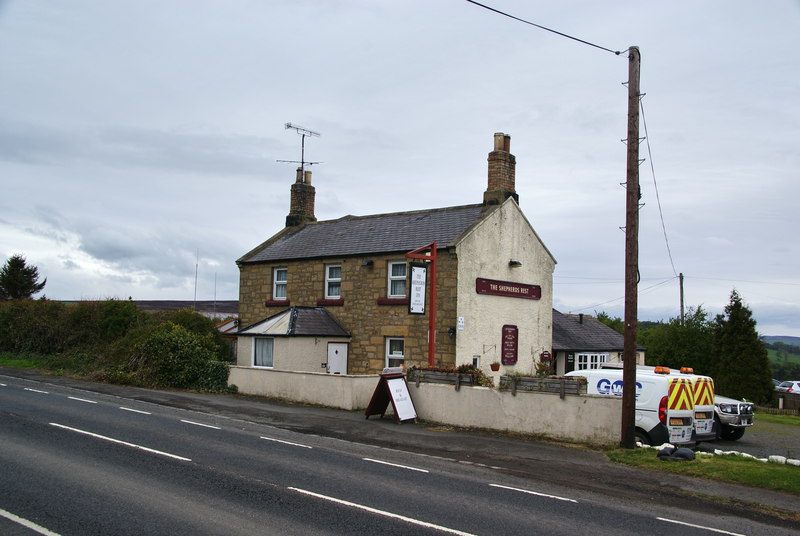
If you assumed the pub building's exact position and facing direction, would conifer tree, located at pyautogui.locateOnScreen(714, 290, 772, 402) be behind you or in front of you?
behind

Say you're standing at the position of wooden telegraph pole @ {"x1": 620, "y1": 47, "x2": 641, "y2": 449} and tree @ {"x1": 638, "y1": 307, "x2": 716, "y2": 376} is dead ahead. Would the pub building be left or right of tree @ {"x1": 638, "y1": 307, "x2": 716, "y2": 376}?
left

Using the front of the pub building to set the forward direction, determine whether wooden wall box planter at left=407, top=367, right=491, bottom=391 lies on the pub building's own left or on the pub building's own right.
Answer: on the pub building's own left

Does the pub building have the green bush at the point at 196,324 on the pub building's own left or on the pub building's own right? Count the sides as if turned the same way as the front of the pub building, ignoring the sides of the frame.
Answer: on the pub building's own right

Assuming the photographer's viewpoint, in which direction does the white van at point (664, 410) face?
facing away from the viewer and to the left of the viewer

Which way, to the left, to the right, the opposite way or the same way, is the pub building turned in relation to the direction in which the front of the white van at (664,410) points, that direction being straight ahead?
to the left

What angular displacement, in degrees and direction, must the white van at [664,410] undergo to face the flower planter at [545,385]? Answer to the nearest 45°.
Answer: approximately 45° to its left
